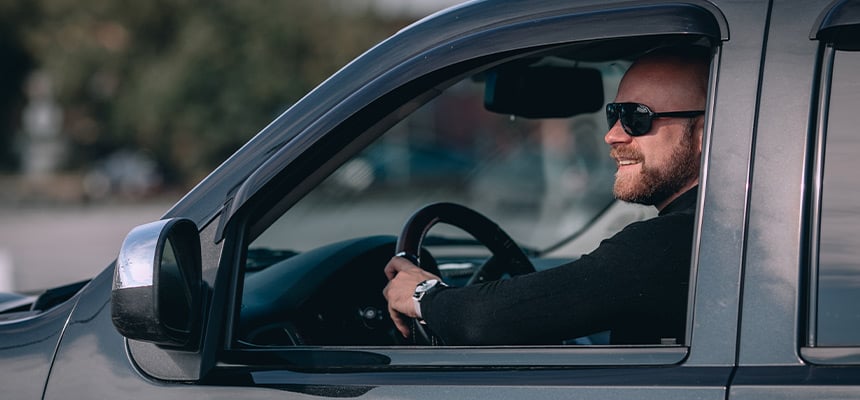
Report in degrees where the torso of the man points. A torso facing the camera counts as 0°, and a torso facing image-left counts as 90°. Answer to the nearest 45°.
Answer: approximately 90°

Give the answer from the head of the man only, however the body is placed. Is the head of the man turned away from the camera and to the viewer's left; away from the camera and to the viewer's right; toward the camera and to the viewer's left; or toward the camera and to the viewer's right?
toward the camera and to the viewer's left

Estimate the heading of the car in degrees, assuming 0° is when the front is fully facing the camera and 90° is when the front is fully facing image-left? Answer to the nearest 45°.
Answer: approximately 90°
